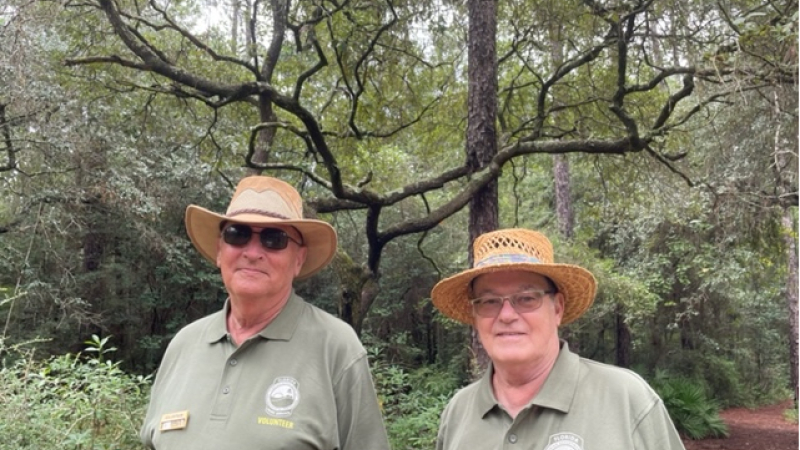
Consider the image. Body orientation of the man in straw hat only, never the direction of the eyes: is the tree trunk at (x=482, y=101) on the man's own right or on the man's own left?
on the man's own right

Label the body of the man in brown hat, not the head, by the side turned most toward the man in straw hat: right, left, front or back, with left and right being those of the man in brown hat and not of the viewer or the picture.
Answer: left

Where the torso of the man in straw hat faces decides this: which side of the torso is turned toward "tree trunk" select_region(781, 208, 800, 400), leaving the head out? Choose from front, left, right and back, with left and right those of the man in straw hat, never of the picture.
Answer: back

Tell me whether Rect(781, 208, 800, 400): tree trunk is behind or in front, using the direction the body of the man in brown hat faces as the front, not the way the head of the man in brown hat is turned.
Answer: behind

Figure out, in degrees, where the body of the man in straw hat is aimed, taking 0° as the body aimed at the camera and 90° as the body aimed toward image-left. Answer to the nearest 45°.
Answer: approximately 45°

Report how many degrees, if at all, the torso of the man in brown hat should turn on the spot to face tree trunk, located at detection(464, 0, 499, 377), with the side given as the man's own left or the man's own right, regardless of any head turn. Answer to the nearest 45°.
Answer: approximately 180°

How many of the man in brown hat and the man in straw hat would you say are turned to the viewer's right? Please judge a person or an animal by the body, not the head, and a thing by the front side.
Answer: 0

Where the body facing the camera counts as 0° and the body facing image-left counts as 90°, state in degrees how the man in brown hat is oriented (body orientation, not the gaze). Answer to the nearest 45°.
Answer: approximately 45°

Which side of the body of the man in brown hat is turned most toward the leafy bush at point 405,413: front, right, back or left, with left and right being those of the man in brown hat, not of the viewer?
back

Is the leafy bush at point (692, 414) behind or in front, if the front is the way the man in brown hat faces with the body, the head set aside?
behind
